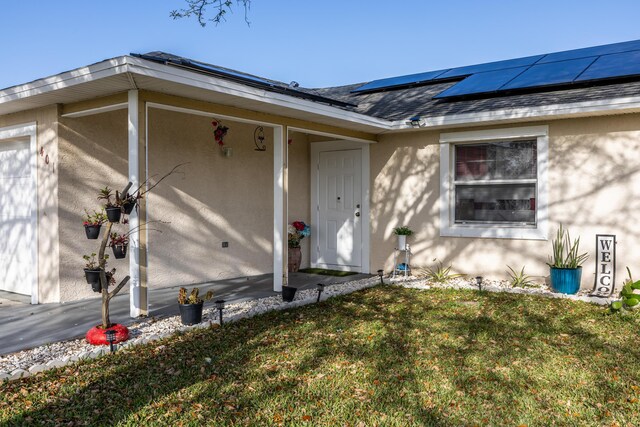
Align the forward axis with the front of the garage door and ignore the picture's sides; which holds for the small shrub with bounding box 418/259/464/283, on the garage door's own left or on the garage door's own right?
on the garage door's own left

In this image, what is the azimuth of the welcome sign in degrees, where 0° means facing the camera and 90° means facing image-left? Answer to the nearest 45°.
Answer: approximately 0°

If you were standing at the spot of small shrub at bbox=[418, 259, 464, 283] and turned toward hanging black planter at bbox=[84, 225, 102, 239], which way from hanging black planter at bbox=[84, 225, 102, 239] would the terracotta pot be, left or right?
right

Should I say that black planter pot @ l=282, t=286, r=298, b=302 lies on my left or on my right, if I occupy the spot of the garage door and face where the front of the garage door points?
on my left

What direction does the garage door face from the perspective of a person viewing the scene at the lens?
facing the viewer and to the left of the viewer

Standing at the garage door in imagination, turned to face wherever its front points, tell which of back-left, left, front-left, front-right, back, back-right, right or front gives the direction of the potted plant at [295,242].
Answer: back-left

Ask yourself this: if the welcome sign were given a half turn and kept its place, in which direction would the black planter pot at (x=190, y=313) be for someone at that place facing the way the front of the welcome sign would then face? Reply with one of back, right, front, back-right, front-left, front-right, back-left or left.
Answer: back-left

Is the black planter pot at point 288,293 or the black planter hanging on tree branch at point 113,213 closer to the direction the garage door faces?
the black planter hanging on tree branch

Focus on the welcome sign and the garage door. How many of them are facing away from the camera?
0

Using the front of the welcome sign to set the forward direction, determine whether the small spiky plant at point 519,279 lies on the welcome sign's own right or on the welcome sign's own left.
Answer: on the welcome sign's own right

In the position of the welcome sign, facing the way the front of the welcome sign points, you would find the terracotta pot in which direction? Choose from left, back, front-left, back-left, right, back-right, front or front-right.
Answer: right

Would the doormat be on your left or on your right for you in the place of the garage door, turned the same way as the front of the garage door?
on your left

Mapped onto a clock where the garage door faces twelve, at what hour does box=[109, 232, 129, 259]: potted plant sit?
The potted plant is roughly at 10 o'clock from the garage door.
